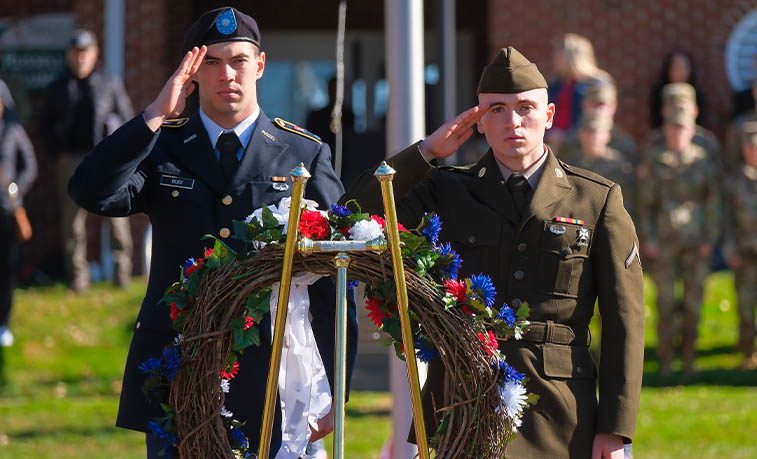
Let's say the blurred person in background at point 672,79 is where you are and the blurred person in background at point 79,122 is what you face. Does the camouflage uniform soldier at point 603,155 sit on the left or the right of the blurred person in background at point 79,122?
left

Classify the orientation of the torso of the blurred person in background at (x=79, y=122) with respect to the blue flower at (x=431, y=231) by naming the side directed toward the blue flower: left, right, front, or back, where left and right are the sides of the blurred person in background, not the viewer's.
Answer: front

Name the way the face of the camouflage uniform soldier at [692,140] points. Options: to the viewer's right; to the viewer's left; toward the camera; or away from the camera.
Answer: toward the camera

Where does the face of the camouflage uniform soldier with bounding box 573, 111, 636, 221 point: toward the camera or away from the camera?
toward the camera

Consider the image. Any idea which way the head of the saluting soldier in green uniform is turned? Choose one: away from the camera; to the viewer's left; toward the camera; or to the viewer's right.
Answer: toward the camera

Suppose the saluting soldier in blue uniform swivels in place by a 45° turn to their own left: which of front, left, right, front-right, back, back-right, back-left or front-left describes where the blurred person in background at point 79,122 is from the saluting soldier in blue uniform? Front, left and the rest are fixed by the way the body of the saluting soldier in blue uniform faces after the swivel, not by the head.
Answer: back-left

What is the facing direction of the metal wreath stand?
toward the camera

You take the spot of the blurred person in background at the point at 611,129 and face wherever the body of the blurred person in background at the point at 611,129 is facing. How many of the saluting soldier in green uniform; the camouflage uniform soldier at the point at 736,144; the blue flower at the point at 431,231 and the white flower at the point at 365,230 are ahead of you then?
3

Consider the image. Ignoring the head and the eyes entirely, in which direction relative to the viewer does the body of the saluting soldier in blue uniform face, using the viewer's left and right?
facing the viewer

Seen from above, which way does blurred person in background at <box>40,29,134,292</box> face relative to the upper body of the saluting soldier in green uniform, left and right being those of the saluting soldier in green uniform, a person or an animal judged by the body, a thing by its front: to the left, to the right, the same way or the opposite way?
the same way

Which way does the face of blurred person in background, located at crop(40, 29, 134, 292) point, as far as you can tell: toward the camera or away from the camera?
toward the camera

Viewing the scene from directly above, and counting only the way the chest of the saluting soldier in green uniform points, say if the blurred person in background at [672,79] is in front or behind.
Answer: behind

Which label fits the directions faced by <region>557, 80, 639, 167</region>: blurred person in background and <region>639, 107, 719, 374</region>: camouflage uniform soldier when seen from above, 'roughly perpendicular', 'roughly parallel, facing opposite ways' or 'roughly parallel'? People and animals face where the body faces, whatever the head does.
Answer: roughly parallel

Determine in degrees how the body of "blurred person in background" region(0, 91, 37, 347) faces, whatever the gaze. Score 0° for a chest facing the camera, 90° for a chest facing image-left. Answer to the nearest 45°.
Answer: approximately 0°

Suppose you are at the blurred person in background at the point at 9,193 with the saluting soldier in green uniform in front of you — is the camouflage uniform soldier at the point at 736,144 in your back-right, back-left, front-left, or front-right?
front-left

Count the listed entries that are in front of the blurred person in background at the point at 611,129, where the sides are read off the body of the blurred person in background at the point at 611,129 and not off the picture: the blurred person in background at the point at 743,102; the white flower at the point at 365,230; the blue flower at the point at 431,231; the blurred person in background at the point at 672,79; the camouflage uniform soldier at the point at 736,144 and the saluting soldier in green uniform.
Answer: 3

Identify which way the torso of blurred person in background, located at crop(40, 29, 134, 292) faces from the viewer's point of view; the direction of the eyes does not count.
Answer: toward the camera
